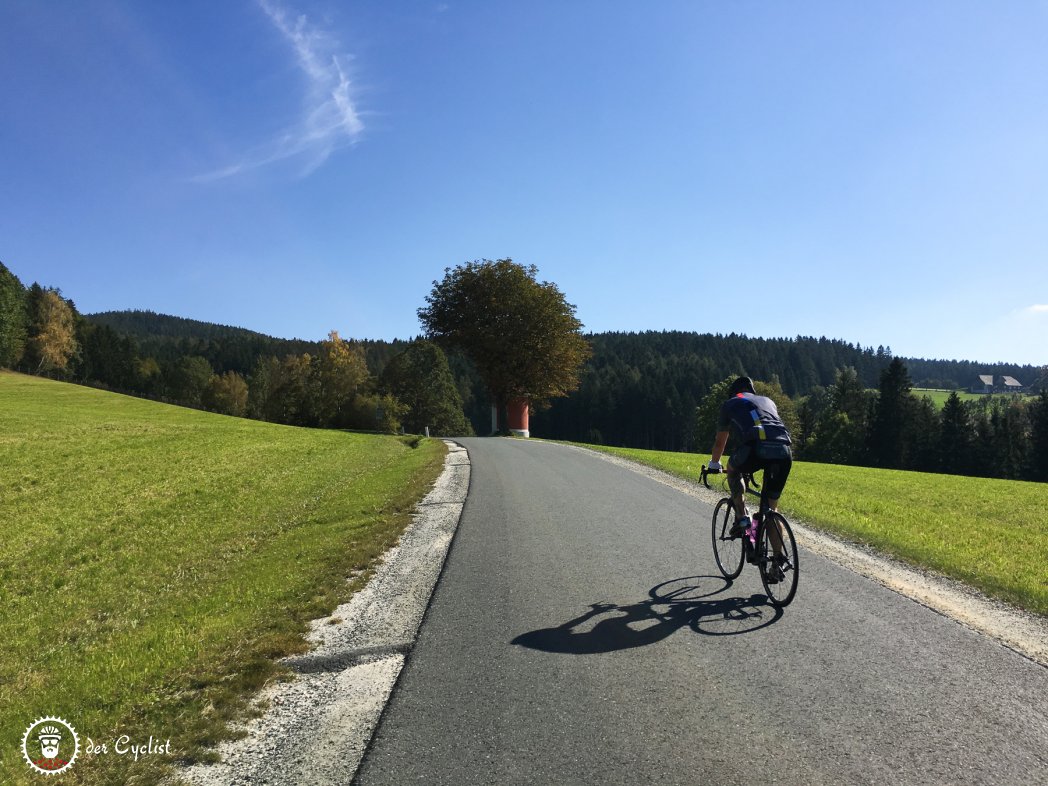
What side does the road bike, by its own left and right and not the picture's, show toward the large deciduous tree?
front

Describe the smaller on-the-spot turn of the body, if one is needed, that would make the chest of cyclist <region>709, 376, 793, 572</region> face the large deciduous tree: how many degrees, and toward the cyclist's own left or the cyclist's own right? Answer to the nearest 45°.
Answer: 0° — they already face it

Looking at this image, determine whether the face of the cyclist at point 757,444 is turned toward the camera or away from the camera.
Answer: away from the camera

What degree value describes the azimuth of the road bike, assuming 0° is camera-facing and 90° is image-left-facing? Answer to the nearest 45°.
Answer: approximately 135°

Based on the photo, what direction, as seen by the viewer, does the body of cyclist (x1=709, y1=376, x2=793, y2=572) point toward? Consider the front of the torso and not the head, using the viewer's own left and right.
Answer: facing away from the viewer and to the left of the viewer
